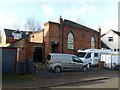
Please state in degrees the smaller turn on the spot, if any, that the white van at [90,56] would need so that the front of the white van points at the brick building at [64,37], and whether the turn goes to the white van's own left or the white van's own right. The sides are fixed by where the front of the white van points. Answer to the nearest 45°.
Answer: approximately 90° to the white van's own right

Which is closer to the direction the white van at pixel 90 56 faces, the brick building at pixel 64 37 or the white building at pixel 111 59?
the brick building

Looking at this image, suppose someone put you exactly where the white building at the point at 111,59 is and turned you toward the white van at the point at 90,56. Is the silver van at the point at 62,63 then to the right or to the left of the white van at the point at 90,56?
left

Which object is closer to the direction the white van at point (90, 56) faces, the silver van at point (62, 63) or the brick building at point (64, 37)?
the silver van

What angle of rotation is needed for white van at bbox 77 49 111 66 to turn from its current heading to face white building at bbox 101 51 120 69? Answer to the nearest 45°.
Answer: approximately 135° to its left

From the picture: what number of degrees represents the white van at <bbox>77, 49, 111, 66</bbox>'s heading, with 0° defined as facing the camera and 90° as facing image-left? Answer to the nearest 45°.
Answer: approximately 45°

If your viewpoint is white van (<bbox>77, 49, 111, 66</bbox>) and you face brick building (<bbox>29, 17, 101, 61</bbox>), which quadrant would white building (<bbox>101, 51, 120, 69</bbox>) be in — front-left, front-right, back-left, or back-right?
back-right

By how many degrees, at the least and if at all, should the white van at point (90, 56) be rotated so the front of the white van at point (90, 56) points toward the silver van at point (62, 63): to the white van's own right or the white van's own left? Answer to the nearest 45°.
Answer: approximately 45° to the white van's own left

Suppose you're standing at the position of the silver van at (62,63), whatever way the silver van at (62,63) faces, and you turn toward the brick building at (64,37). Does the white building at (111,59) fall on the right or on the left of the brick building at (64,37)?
right
